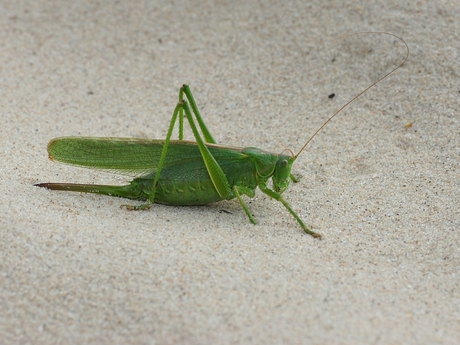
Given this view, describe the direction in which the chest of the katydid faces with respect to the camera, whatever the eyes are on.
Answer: to the viewer's right
